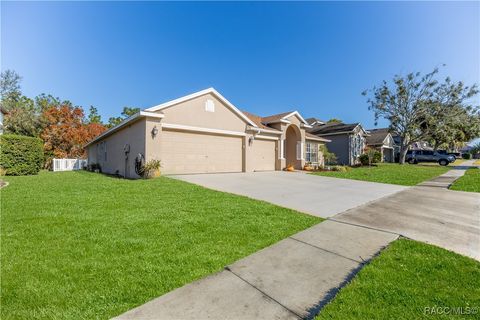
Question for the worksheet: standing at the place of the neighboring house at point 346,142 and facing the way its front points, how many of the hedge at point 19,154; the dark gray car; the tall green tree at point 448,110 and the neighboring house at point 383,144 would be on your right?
1

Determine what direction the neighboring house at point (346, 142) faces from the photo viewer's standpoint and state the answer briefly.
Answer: facing the viewer and to the right of the viewer

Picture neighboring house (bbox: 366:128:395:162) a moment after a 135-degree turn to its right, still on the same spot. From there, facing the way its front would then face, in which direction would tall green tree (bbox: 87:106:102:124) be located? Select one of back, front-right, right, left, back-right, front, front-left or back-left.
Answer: front-left

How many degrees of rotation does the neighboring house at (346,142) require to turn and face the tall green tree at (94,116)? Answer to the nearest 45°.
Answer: approximately 135° to its right

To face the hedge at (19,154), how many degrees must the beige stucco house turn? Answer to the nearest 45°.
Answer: approximately 135° to its right

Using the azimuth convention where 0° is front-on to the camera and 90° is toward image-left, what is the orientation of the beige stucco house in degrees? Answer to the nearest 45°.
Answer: approximately 315°

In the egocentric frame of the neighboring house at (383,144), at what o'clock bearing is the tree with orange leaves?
The tree with orange leaves is roughly at 3 o'clock from the neighboring house.

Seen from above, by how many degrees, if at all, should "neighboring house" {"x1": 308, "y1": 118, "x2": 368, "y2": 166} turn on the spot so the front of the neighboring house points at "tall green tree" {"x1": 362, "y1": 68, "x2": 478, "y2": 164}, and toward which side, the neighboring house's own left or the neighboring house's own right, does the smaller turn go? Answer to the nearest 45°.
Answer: approximately 90° to the neighboring house's own left

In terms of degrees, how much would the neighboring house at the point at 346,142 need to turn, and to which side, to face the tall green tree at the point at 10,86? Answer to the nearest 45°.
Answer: approximately 135° to its right

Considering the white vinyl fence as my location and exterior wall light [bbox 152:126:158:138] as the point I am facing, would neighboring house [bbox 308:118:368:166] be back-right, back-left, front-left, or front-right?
front-left

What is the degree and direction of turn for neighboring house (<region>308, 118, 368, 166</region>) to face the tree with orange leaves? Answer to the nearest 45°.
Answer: approximately 90° to its right

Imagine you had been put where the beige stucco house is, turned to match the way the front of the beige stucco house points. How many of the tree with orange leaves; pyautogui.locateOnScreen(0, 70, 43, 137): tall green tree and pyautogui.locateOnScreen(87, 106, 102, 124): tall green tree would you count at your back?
3

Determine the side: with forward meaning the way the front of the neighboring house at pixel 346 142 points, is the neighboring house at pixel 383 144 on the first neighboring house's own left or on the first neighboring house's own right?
on the first neighboring house's own left
